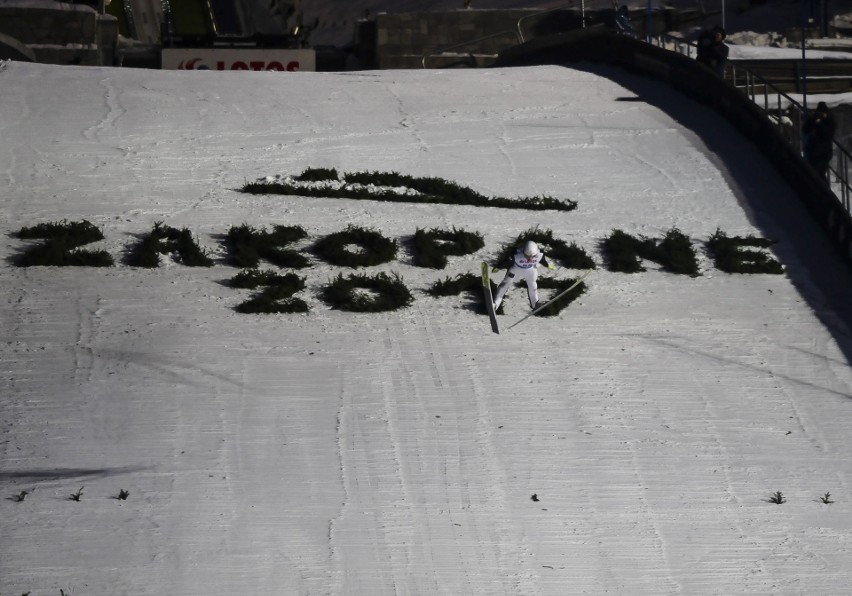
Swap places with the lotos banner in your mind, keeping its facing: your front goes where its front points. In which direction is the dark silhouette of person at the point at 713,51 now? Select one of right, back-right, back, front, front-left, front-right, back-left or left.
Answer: front-left

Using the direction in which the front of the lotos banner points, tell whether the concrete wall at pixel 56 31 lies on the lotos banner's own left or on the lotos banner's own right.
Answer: on the lotos banner's own right

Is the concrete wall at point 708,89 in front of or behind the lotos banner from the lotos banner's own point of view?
in front

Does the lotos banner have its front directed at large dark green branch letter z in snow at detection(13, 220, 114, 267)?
yes

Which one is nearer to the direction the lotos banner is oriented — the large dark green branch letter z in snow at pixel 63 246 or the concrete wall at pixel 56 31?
the large dark green branch letter z in snow

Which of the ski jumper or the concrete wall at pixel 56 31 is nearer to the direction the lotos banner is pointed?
the ski jumper

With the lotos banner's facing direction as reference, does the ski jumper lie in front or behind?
in front

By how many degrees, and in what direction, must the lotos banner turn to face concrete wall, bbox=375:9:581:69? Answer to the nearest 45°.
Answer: approximately 90° to its left

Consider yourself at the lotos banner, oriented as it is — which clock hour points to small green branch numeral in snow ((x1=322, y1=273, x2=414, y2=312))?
The small green branch numeral in snow is roughly at 12 o'clock from the lotos banner.

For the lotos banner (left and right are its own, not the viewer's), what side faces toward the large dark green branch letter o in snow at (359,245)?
front

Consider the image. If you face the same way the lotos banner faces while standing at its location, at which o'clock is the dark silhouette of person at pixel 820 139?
The dark silhouette of person is roughly at 11 o'clock from the lotos banner.

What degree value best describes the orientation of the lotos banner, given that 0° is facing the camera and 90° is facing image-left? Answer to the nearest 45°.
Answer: approximately 0°

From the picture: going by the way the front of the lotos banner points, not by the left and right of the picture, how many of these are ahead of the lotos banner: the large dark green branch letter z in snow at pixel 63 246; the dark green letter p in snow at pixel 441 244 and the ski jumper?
3
